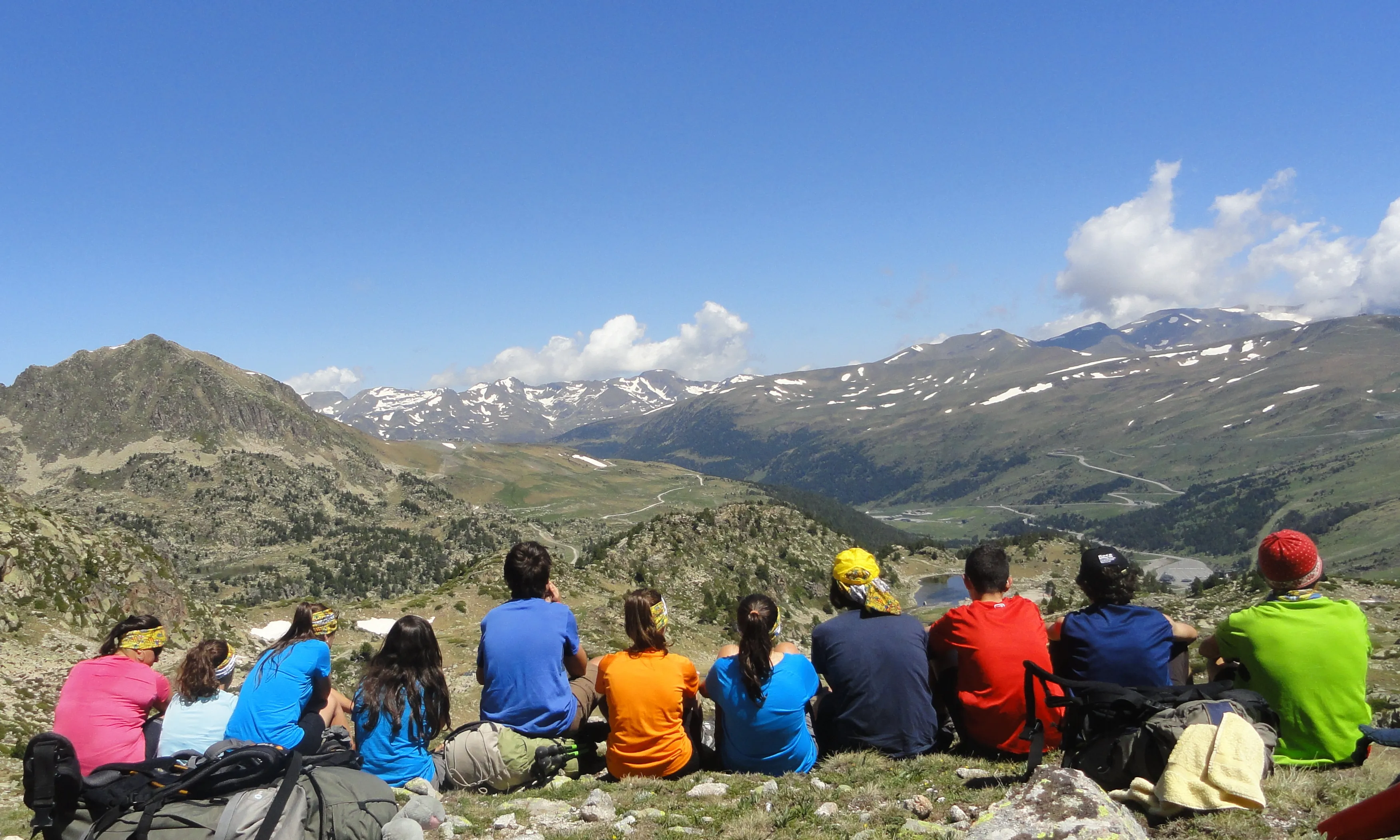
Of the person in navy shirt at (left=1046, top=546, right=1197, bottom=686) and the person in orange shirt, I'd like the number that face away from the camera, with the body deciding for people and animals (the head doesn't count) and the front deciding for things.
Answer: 2

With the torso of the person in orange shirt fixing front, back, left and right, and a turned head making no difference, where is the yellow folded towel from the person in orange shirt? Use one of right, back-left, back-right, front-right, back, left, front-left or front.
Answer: back-right

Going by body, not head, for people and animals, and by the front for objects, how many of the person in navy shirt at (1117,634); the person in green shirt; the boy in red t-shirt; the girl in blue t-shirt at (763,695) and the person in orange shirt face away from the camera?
5

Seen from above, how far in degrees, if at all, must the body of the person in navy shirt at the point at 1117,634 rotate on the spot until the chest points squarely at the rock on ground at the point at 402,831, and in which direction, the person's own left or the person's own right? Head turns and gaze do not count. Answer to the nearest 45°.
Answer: approximately 135° to the person's own left

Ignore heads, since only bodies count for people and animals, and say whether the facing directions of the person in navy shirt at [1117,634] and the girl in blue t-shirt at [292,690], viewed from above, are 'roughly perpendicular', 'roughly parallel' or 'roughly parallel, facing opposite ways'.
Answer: roughly parallel

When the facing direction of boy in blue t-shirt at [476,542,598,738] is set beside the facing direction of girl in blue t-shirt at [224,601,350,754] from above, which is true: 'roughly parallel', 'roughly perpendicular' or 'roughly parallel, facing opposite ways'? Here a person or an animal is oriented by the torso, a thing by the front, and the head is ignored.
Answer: roughly parallel

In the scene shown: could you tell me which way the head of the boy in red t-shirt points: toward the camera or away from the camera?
away from the camera

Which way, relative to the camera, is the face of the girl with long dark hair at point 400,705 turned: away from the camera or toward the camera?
away from the camera

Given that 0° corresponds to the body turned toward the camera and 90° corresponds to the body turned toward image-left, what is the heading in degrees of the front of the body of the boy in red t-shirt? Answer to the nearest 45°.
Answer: approximately 180°

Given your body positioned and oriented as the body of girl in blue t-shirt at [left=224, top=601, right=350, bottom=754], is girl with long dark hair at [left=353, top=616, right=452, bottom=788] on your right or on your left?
on your right

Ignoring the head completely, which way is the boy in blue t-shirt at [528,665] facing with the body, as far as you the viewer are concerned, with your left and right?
facing away from the viewer and to the right of the viewer

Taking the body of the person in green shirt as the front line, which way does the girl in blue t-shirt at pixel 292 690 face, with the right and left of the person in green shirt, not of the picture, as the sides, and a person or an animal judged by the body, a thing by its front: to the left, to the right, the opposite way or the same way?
the same way

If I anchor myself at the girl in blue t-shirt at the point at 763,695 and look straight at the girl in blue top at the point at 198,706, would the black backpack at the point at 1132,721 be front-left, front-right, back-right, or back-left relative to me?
back-left

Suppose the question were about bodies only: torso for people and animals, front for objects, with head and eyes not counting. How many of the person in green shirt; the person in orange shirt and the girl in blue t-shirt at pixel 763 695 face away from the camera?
3

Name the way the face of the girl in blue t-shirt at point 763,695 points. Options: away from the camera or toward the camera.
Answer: away from the camera

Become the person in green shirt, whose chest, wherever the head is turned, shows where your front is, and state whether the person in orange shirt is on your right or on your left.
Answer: on your left

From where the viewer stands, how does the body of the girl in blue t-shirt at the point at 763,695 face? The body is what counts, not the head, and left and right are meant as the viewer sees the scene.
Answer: facing away from the viewer

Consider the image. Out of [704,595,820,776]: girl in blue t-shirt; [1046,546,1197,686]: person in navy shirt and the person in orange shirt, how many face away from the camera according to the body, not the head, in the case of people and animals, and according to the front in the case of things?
3

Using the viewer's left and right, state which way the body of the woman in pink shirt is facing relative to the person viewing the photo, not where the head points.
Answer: facing away from the viewer and to the right of the viewer
